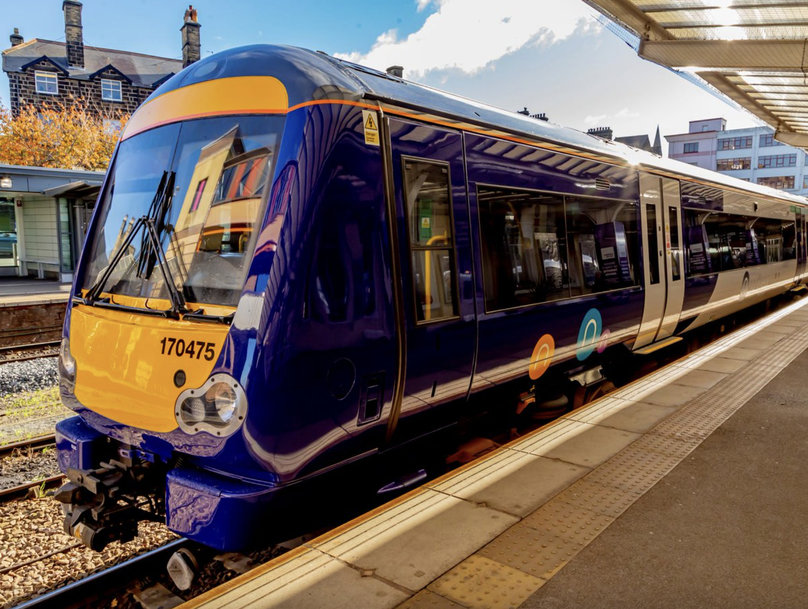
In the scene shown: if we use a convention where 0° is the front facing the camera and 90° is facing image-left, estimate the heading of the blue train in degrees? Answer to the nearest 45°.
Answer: approximately 45°

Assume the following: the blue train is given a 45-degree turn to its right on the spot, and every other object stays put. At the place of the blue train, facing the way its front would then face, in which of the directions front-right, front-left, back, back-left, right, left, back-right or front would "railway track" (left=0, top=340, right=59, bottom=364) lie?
front-right

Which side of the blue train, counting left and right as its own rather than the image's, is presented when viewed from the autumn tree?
right

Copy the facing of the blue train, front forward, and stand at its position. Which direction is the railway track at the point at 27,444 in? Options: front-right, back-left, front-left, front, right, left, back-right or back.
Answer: right
